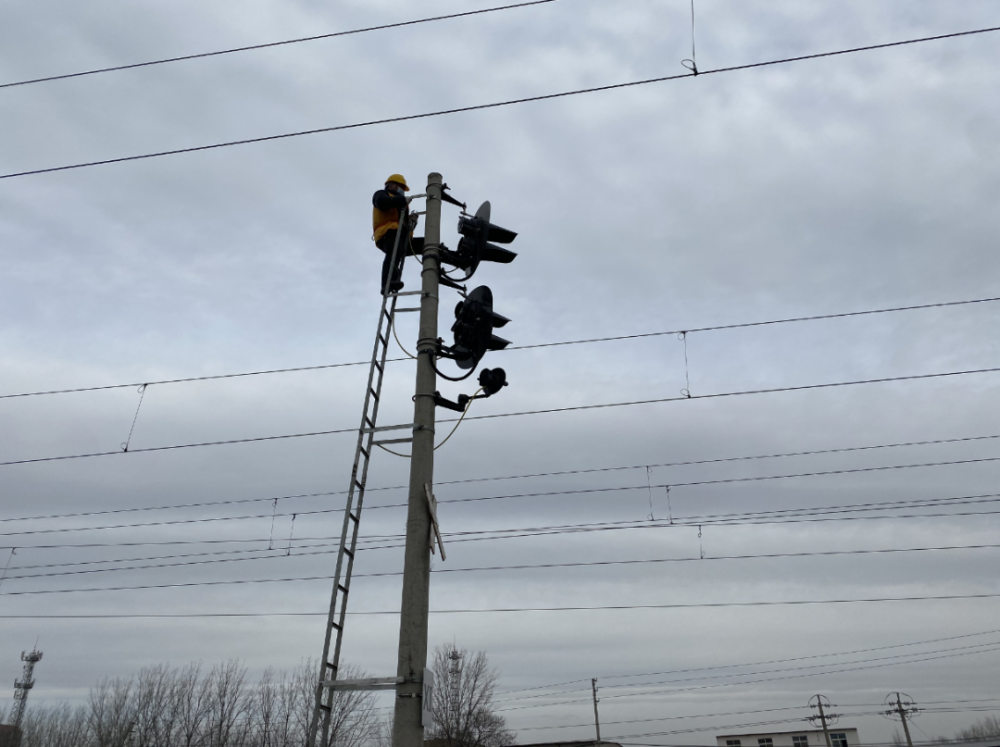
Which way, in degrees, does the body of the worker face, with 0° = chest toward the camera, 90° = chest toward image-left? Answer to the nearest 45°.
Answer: approximately 270°

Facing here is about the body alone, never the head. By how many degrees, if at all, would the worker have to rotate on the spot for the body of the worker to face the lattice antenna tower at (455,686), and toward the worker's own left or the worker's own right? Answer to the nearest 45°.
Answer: approximately 90° to the worker's own left
